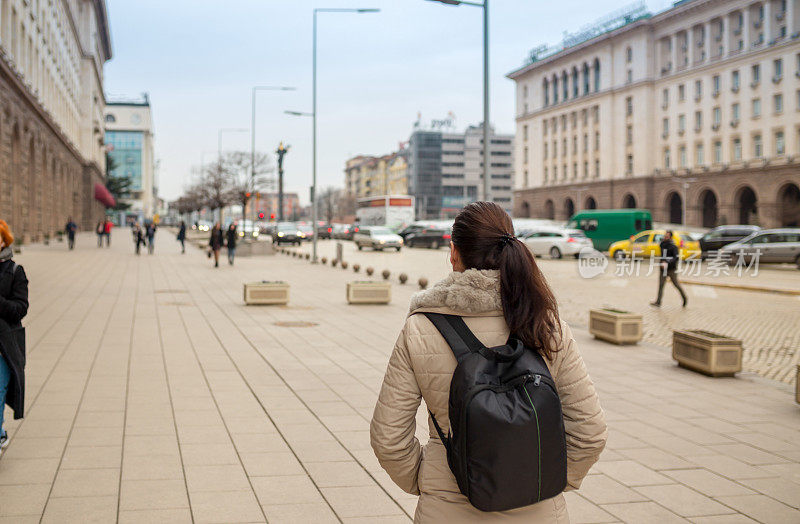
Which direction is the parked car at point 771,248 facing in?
to the viewer's left

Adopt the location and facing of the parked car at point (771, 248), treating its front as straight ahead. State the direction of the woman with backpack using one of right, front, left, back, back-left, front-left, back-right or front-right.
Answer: left

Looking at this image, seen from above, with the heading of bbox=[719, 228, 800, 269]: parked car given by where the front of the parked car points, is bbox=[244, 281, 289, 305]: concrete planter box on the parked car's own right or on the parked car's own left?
on the parked car's own left

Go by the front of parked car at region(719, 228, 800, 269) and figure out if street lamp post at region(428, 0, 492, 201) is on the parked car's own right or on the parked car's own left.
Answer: on the parked car's own left

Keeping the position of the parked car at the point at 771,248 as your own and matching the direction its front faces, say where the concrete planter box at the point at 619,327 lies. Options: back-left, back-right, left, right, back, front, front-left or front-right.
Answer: left

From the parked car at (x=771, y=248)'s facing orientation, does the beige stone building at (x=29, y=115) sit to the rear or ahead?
ahead

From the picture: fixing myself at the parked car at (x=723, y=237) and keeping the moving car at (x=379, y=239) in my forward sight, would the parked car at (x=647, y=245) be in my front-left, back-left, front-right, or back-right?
front-left

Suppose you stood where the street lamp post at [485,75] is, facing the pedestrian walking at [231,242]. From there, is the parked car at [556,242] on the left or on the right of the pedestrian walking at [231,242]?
right

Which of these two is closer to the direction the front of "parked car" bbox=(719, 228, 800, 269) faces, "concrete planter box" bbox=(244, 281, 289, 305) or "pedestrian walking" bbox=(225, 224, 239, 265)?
the pedestrian walking

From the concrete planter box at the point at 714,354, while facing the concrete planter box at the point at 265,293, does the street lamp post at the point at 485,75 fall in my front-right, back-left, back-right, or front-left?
front-right

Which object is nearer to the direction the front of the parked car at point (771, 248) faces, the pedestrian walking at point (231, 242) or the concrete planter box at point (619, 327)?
the pedestrian walking

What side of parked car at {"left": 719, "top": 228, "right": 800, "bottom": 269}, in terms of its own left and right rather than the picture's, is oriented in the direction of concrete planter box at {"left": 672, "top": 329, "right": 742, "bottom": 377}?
left
